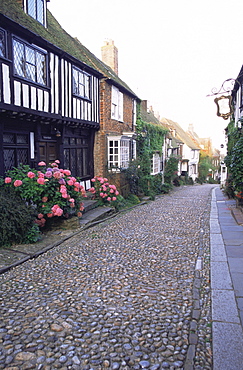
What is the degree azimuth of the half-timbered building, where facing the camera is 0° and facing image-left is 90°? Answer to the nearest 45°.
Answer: approximately 315°

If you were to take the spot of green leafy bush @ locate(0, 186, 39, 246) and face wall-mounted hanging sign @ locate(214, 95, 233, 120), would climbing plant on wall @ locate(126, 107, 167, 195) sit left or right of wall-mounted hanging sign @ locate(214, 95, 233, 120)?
left

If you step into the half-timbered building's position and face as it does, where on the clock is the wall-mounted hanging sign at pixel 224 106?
The wall-mounted hanging sign is roughly at 11 o'clock from the half-timbered building.

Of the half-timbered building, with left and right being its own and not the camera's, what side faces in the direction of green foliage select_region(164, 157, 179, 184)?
left

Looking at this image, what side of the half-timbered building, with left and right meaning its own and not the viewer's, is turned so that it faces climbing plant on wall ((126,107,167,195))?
left
